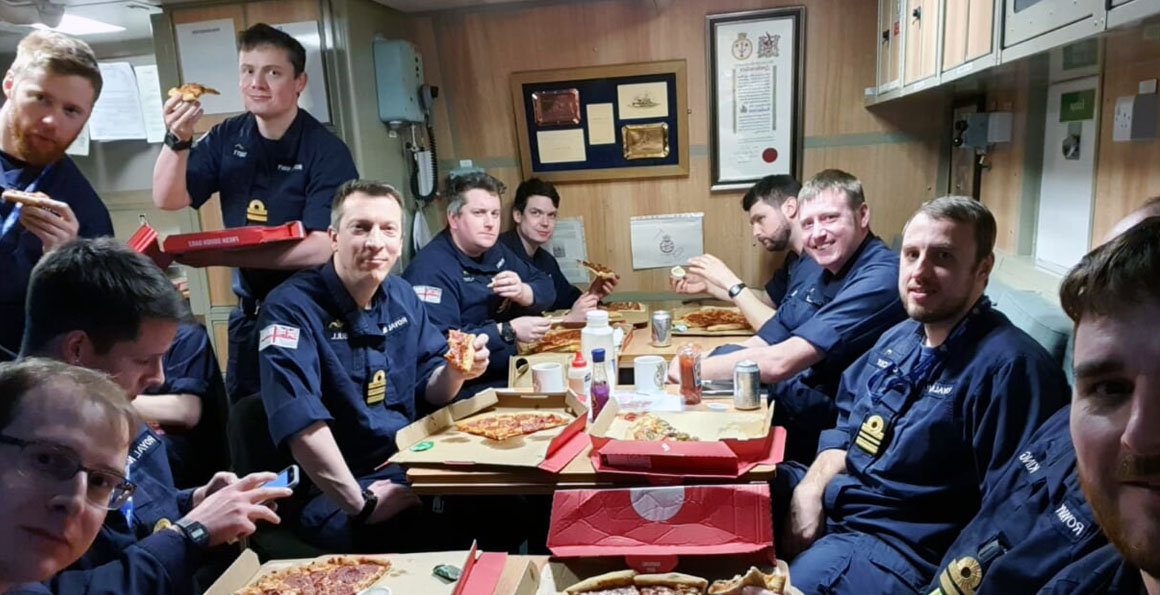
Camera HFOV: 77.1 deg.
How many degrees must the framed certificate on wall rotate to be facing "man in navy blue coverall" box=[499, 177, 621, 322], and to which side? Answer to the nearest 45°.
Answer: approximately 90° to its right

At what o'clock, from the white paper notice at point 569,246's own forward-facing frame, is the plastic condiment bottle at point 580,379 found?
The plastic condiment bottle is roughly at 12 o'clock from the white paper notice.

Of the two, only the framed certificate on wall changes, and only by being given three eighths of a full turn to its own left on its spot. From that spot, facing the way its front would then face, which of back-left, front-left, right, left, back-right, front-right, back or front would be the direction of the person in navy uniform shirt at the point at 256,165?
back

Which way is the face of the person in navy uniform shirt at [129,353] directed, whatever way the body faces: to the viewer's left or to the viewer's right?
to the viewer's right

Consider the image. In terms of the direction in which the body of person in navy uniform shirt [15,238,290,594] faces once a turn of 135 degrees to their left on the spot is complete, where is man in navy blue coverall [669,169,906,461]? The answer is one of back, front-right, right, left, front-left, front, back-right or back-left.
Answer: back-right

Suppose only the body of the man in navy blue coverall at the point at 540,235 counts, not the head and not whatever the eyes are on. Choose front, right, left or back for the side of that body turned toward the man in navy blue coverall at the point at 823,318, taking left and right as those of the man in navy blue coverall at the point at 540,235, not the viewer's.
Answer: front

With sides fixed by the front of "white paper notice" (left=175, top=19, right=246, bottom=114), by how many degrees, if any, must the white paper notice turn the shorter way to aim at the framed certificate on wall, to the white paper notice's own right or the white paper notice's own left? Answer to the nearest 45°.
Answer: approximately 90° to the white paper notice's own left

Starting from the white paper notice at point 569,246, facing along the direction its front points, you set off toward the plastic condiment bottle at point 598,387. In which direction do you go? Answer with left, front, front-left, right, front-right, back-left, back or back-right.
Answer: front

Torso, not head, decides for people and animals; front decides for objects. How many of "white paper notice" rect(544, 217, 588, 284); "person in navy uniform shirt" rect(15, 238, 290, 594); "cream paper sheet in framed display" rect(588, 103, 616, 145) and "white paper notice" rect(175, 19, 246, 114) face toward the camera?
3

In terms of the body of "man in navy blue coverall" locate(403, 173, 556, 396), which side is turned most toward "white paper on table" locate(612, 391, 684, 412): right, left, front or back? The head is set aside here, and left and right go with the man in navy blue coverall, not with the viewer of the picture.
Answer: front

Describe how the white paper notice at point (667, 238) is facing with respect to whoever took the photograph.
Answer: facing the viewer

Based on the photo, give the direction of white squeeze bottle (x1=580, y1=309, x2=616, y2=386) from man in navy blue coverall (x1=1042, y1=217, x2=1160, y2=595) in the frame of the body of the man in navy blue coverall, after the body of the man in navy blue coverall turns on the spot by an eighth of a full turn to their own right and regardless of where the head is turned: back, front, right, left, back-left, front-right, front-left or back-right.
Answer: right

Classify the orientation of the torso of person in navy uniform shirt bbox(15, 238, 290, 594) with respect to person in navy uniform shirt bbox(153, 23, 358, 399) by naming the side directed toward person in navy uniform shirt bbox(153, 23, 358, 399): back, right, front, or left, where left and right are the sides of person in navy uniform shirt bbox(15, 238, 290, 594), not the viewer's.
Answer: left

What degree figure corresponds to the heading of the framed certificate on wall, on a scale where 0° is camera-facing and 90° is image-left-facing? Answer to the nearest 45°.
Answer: approximately 0°

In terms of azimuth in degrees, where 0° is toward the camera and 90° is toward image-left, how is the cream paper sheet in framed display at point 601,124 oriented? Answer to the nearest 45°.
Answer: approximately 0°

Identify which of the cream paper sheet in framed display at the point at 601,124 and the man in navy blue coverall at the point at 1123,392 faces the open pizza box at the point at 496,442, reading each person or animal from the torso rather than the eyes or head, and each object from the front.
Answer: the cream paper sheet in framed display
